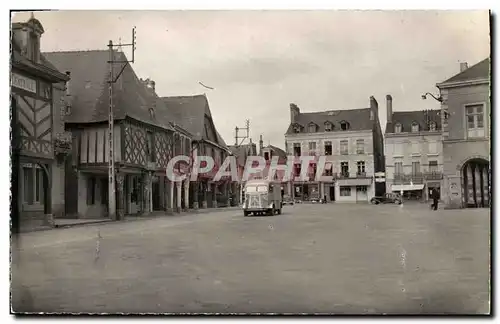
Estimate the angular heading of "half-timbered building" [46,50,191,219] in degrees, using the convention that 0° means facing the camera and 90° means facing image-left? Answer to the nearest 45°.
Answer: approximately 315°

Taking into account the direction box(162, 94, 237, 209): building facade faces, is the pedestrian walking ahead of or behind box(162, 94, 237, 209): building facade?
ahead

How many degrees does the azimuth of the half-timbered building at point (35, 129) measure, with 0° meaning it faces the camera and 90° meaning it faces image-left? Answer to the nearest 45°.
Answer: approximately 315°

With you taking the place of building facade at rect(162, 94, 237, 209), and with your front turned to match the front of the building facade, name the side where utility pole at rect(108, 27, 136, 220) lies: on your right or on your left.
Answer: on your right

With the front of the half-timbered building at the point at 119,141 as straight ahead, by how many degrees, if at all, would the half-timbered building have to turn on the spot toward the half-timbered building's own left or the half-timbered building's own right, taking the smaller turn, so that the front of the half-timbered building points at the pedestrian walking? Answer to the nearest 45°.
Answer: approximately 45° to the half-timbered building's own left

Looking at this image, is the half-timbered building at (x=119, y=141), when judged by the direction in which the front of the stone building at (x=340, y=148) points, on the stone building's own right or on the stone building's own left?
on the stone building's own right

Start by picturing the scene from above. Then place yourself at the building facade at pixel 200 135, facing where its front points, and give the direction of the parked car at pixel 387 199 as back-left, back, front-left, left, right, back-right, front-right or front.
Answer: front-left

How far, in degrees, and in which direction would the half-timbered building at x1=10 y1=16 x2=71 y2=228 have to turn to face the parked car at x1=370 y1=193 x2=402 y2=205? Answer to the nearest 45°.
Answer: approximately 45° to its left

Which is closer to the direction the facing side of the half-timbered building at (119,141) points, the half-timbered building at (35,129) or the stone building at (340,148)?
the stone building

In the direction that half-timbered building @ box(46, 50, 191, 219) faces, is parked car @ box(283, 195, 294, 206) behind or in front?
in front

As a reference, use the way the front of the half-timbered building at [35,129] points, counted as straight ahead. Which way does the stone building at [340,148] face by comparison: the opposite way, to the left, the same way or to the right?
to the right

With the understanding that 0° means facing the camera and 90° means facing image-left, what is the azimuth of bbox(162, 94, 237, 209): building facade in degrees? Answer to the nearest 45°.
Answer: approximately 315°

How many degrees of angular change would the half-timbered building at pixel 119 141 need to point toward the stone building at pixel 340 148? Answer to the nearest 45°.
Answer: approximately 45° to its left

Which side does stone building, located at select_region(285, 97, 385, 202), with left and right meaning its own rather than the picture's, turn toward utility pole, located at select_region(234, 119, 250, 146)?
right
